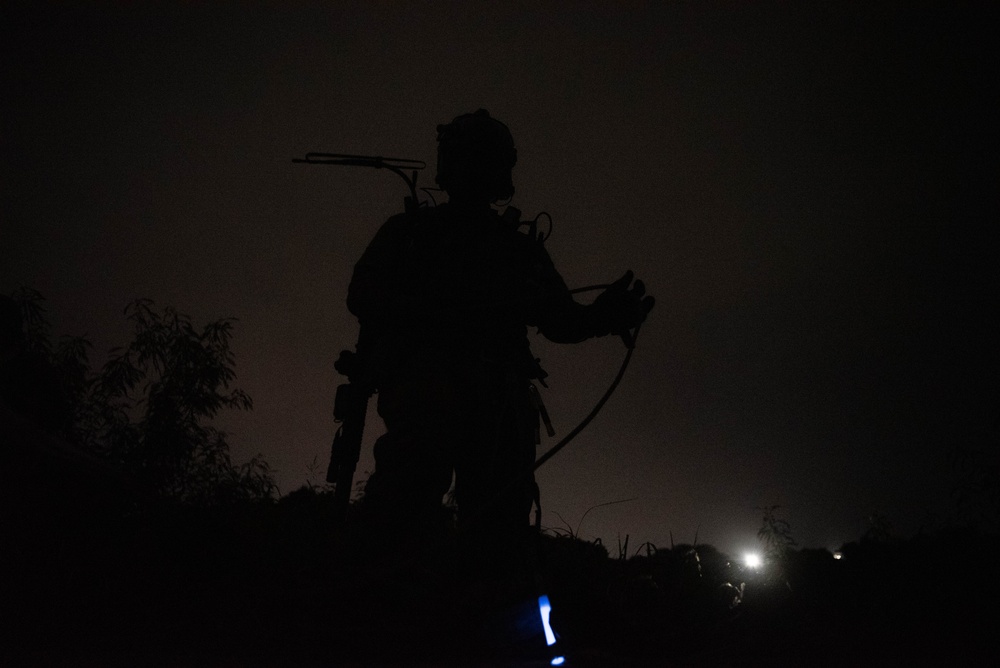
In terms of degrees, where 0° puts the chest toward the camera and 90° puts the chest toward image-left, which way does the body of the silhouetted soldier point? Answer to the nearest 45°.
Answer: approximately 225°
